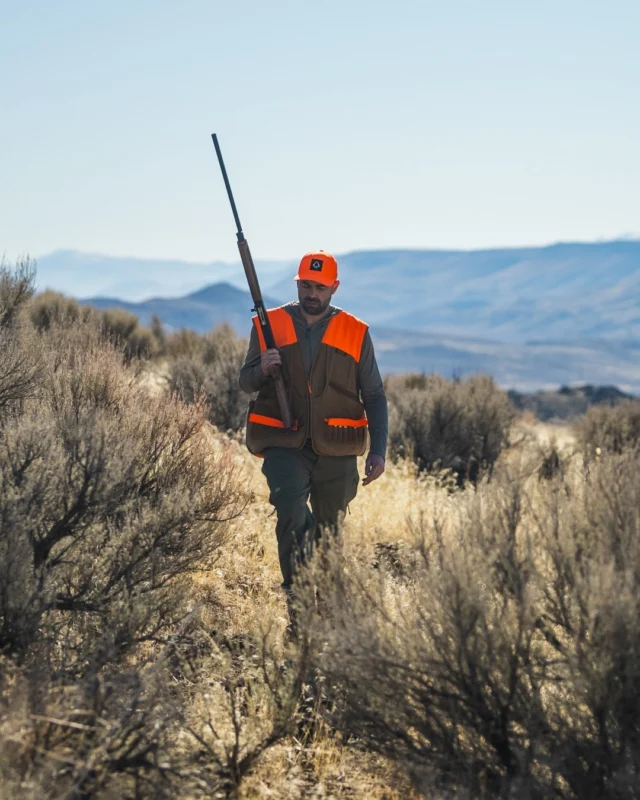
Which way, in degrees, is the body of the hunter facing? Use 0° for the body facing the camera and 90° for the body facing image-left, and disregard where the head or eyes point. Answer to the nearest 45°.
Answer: approximately 0°

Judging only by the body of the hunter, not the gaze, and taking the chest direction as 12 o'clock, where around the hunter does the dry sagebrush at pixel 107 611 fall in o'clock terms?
The dry sagebrush is roughly at 1 o'clock from the hunter.

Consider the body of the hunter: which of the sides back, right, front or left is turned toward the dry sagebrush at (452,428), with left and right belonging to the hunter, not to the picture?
back

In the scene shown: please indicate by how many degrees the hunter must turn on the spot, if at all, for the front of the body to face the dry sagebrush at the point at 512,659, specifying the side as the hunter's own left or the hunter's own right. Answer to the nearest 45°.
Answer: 0° — they already face it
